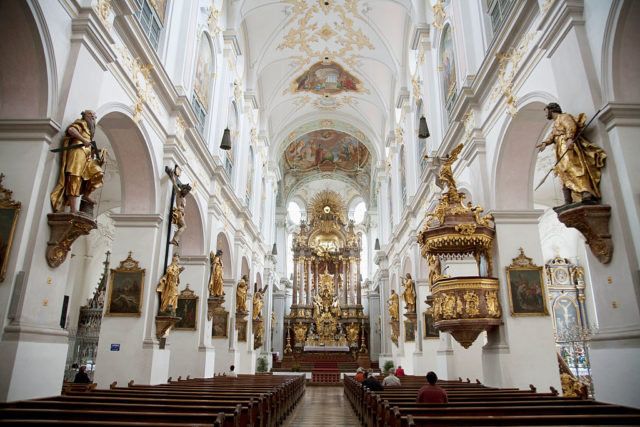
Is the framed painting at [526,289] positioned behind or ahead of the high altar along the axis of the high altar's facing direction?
ahead

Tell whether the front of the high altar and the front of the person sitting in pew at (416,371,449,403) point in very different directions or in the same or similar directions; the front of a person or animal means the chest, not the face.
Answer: very different directions

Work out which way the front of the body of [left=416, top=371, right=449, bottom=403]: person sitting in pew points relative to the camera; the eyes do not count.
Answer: away from the camera

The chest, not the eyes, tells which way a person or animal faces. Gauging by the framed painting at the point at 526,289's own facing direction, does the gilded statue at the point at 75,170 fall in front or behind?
in front

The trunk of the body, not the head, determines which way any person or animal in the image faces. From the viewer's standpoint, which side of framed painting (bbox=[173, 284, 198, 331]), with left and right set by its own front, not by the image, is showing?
front

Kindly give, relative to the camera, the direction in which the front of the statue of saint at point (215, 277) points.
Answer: facing the viewer and to the right of the viewer

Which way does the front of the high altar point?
toward the camera

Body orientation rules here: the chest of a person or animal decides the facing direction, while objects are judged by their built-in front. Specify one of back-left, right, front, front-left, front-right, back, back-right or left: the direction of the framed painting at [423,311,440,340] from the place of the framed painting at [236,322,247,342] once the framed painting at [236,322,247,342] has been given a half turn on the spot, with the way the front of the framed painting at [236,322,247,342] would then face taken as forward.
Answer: back-right

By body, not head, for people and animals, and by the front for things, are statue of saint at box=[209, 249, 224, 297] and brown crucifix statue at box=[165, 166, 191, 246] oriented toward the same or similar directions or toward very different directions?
same or similar directions

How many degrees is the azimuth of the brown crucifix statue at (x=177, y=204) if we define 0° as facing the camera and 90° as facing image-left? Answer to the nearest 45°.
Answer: approximately 315°

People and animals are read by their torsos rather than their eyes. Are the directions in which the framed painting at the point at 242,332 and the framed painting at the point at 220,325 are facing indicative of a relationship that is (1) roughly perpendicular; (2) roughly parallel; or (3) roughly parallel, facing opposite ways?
roughly parallel

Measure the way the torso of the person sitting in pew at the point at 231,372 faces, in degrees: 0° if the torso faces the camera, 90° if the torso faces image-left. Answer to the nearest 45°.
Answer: approximately 180°
